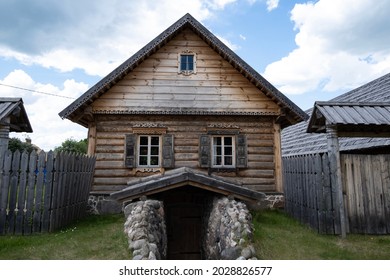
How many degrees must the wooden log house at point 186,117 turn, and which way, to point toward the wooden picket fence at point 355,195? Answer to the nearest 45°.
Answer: approximately 45° to its left

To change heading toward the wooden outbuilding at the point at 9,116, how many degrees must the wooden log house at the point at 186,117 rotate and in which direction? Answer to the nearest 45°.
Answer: approximately 45° to its right

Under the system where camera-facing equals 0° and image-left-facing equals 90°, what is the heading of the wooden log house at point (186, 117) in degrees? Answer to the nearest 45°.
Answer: approximately 0°
